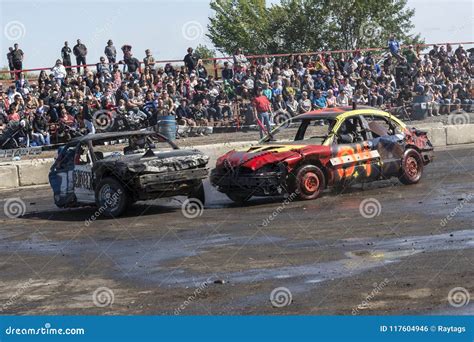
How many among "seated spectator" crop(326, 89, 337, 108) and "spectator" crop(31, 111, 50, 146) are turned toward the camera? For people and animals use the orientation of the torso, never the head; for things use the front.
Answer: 2

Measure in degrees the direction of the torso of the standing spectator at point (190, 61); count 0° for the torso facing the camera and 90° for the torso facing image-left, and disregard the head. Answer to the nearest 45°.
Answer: approximately 0°

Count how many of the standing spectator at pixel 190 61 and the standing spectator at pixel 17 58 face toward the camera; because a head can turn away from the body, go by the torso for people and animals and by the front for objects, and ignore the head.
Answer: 2

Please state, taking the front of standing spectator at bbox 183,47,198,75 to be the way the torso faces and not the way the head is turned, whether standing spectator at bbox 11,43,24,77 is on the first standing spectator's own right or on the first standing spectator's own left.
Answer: on the first standing spectator's own right

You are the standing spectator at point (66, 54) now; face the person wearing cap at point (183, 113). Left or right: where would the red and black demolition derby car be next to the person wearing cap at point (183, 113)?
right

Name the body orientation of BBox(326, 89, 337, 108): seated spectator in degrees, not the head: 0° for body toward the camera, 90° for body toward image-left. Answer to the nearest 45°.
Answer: approximately 0°

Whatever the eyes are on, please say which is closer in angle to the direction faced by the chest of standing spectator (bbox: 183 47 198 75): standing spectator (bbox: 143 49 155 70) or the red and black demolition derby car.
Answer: the red and black demolition derby car

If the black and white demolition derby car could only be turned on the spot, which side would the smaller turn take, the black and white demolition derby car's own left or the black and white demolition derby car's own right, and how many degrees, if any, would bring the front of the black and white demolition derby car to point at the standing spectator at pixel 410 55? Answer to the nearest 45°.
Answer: approximately 90° to the black and white demolition derby car's own left
